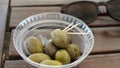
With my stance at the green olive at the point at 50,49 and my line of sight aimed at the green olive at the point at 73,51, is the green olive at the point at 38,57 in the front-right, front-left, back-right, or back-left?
back-right

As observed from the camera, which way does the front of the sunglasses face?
facing the viewer

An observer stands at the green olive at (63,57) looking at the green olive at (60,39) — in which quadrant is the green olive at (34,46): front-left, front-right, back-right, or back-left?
front-left
